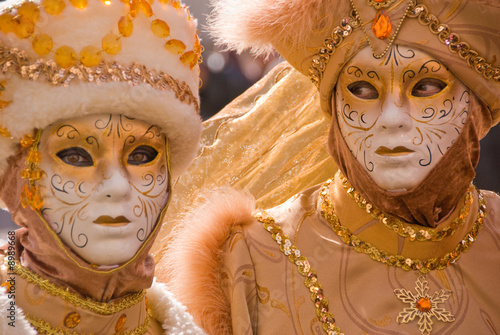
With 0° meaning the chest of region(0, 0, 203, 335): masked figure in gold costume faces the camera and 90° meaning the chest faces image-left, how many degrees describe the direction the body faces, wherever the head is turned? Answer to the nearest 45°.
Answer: approximately 315°

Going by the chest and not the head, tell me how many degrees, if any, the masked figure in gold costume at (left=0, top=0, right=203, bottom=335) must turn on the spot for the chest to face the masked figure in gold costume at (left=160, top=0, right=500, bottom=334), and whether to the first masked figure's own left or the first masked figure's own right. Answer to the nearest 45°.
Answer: approximately 45° to the first masked figure's own left

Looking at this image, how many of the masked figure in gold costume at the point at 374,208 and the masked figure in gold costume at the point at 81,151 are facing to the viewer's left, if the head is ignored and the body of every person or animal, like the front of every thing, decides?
0

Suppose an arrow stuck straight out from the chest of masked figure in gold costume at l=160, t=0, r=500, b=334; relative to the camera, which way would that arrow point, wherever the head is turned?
toward the camera

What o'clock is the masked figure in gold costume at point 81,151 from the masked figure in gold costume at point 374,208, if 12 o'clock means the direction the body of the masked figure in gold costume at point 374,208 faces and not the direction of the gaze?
the masked figure in gold costume at point 81,151 is roughly at 2 o'clock from the masked figure in gold costume at point 374,208.
